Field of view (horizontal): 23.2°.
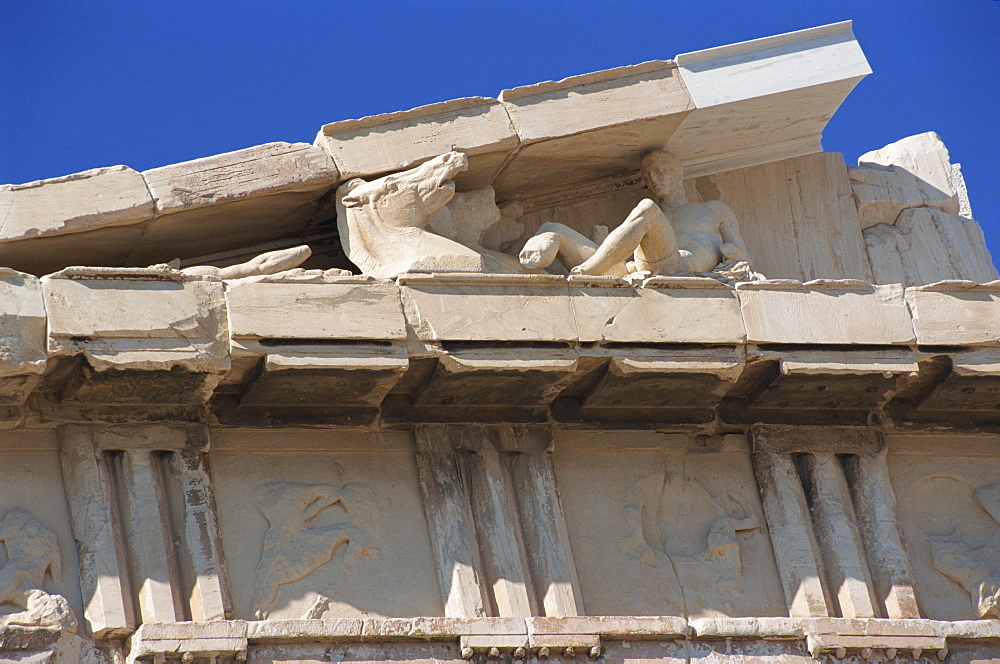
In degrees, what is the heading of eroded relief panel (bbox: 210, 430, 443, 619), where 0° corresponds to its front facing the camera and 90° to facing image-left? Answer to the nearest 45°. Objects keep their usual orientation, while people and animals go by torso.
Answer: approximately 0°

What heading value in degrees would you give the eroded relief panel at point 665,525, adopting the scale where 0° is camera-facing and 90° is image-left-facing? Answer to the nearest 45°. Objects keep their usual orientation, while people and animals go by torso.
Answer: approximately 0°

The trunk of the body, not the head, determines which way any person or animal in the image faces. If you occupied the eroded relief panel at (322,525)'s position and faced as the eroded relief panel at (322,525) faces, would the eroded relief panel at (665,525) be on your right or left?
on your left

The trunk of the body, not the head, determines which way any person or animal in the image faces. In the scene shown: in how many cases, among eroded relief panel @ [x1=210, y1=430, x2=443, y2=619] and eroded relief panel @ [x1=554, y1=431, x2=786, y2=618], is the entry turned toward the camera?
2

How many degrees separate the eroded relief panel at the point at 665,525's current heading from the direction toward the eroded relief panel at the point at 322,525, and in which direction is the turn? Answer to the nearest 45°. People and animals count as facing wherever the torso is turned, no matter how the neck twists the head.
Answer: approximately 45° to its right

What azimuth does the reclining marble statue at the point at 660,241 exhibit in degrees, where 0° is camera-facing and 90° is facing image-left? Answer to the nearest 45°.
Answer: approximately 45°
